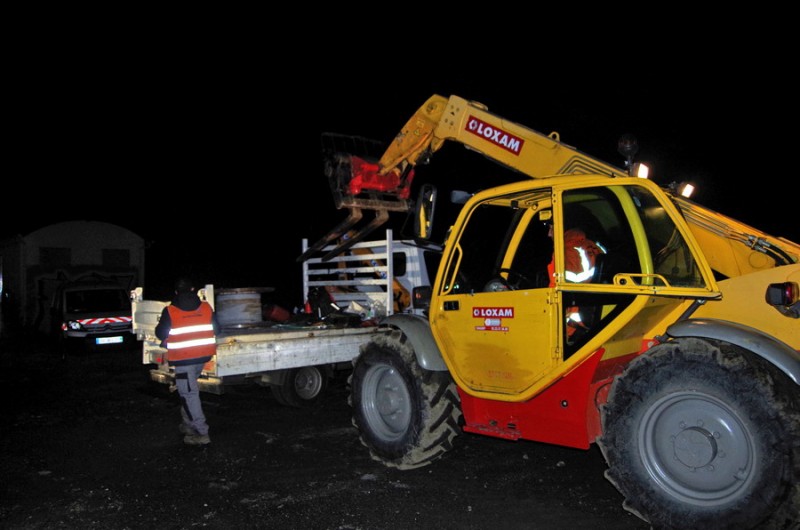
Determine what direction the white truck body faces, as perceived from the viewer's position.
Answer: facing away from the viewer and to the right of the viewer
